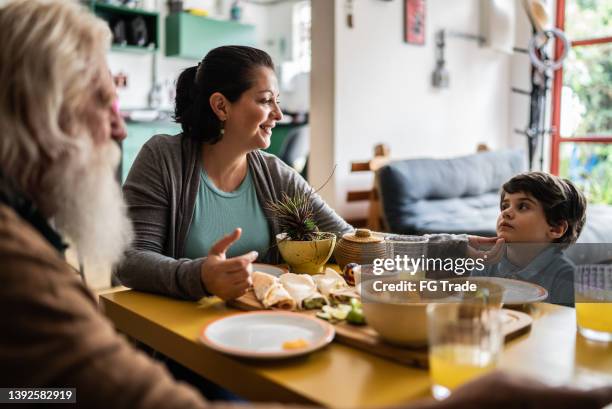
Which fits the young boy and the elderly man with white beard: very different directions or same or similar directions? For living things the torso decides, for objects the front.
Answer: very different directions

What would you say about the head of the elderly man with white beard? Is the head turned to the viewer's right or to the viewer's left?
to the viewer's right

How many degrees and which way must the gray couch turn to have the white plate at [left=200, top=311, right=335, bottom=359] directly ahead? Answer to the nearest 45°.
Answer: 0° — it already faces it

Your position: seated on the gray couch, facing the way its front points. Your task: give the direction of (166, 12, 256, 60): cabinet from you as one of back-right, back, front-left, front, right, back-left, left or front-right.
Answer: back-right

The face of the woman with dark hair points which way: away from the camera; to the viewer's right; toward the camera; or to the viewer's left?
to the viewer's right

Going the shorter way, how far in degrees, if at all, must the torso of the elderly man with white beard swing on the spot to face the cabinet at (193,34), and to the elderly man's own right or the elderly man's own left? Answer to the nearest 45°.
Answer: approximately 90° to the elderly man's own left

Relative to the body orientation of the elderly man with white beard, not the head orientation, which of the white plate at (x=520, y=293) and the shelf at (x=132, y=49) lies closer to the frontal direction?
the white plate
